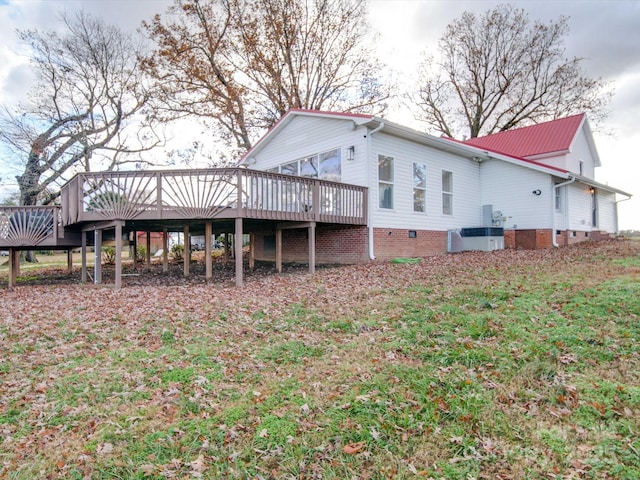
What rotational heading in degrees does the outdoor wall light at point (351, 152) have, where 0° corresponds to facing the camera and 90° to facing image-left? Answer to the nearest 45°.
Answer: approximately 45°

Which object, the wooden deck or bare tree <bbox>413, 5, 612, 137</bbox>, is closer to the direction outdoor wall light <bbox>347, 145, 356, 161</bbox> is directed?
the wooden deck

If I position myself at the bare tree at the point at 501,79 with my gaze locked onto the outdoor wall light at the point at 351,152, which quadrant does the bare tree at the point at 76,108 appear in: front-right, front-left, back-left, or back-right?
front-right

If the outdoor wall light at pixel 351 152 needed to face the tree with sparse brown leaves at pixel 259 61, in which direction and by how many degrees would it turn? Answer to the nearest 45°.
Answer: approximately 90° to its right

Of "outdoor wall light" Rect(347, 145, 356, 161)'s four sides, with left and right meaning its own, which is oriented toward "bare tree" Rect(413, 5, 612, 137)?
back

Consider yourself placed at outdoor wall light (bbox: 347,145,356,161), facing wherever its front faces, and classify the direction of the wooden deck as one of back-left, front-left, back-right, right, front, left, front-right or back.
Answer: front
